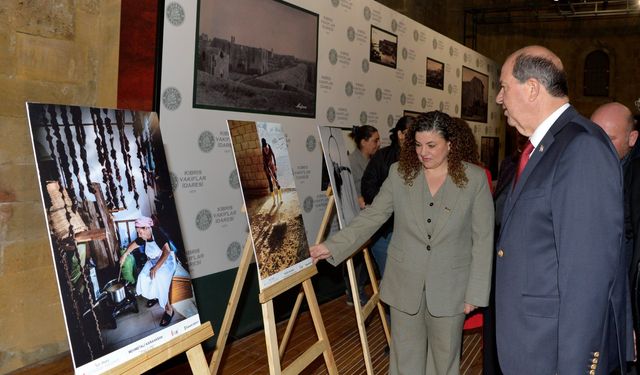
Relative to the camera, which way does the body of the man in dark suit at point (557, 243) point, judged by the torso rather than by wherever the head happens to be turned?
to the viewer's left

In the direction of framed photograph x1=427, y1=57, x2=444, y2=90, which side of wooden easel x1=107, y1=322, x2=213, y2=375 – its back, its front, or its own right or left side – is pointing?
left

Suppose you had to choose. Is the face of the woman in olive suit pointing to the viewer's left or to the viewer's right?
to the viewer's left

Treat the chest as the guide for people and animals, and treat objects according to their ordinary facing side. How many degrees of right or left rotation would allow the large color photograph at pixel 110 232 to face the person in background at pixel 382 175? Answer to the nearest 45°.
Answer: approximately 90° to its left

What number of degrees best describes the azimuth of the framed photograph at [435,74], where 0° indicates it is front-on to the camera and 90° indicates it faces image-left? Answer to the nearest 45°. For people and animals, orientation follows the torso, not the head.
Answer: approximately 315°

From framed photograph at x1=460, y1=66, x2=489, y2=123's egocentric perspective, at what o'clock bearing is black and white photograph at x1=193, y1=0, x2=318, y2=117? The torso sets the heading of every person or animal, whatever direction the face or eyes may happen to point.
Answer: The black and white photograph is roughly at 2 o'clock from the framed photograph.

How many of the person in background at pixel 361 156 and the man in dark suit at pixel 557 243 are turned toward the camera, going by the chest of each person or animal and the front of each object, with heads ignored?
0
